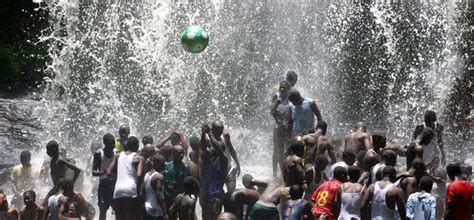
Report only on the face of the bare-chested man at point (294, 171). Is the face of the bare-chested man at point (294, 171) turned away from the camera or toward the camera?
away from the camera

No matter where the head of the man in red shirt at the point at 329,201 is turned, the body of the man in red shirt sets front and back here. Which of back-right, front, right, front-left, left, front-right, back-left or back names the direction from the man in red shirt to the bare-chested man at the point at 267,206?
back-left

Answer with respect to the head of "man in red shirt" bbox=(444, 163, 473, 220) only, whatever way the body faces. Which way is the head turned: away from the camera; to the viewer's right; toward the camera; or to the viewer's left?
away from the camera

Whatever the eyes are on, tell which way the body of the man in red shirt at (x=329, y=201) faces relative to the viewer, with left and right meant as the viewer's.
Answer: facing away from the viewer and to the right of the viewer

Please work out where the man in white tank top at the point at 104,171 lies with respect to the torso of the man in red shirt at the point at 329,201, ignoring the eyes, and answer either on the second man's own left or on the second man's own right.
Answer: on the second man's own left

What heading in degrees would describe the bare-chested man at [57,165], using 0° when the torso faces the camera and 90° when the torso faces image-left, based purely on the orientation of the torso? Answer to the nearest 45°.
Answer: approximately 45°
